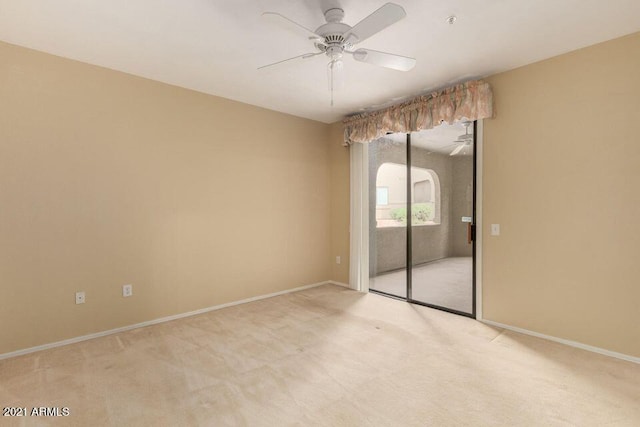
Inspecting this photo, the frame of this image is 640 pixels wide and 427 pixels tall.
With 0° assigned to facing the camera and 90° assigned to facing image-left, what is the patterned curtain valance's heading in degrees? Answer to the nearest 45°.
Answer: approximately 45°

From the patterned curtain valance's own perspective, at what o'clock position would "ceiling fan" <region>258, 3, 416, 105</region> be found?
The ceiling fan is roughly at 11 o'clock from the patterned curtain valance.
